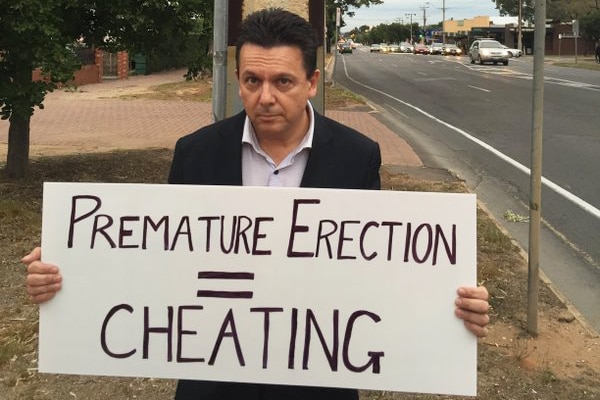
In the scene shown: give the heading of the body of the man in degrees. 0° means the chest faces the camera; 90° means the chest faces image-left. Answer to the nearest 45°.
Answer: approximately 0°

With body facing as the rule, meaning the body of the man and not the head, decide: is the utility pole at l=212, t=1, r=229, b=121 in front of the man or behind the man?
behind

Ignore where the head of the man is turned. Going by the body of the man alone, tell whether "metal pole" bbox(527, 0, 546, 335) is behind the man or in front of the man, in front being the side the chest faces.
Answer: behind

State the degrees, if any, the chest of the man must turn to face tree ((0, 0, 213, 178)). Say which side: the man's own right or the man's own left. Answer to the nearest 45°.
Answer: approximately 180°

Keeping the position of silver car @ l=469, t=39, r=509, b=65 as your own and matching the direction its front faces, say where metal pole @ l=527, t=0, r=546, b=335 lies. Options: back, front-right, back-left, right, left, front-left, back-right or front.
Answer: front-right

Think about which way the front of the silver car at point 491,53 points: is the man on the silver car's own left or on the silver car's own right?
on the silver car's own right
